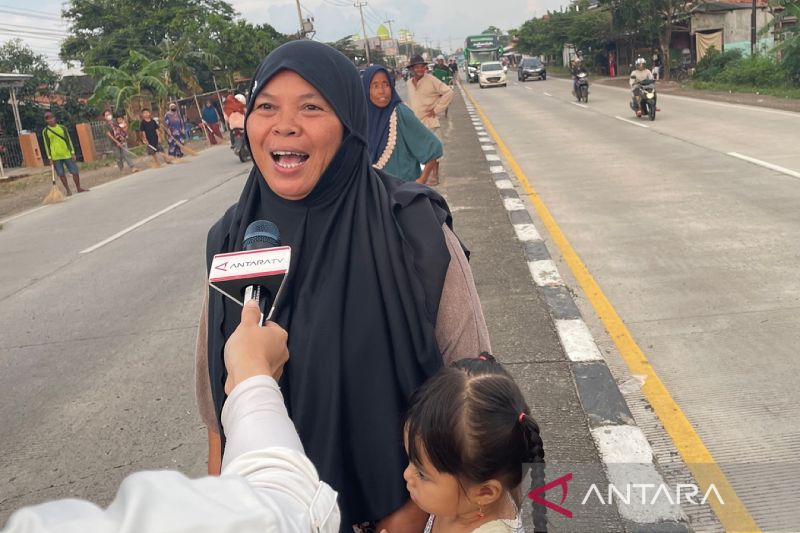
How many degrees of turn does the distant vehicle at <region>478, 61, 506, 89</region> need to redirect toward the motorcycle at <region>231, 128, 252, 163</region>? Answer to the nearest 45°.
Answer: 0° — it already faces it

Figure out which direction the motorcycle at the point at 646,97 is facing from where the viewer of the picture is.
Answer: facing the viewer

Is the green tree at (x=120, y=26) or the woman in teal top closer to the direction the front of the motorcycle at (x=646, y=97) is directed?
the woman in teal top

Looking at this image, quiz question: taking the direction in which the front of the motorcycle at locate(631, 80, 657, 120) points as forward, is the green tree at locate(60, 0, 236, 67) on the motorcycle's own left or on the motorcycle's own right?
on the motorcycle's own right

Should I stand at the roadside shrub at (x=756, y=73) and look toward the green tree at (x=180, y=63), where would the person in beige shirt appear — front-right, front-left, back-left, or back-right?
front-left

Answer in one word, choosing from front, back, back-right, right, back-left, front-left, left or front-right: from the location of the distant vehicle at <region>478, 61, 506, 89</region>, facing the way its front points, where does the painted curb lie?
front

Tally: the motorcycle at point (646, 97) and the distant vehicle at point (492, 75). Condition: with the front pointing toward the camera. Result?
2

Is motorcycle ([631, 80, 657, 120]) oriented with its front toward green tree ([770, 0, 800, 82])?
no

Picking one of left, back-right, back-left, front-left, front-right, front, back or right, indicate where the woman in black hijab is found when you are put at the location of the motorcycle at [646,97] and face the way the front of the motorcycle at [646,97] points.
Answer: front

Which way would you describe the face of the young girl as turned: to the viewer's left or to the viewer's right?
to the viewer's left

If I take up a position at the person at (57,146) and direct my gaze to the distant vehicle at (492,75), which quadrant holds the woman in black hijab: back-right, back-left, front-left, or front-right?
back-right

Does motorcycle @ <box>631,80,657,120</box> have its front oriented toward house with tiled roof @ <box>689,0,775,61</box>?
no

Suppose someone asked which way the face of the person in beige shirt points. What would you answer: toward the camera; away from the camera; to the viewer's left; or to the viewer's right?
toward the camera

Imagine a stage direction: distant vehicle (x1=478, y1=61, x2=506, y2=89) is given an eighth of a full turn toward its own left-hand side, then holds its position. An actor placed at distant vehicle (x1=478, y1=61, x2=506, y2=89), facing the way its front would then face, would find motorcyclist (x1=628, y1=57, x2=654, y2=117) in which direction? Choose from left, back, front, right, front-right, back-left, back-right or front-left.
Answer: front-right

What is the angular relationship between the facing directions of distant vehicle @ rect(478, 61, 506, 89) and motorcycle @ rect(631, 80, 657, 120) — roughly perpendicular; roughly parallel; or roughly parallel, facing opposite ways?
roughly parallel

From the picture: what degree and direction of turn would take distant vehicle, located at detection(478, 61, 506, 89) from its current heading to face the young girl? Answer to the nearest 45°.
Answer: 0° — it already faces them
